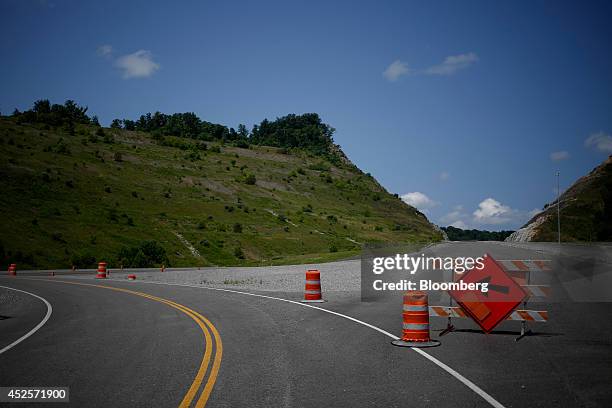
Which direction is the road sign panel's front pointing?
toward the camera

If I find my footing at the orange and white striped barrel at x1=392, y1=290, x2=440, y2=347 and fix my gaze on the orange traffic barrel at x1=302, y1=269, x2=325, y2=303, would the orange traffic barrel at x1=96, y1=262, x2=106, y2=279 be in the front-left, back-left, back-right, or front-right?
front-left

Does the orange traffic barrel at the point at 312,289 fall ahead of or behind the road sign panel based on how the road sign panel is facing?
behind

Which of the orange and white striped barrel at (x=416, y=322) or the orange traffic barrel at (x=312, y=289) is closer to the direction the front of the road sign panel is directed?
the orange and white striped barrel

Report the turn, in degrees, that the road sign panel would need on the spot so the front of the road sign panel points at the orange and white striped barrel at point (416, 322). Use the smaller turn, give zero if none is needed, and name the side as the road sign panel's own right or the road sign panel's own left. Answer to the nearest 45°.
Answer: approximately 45° to the road sign panel's own right

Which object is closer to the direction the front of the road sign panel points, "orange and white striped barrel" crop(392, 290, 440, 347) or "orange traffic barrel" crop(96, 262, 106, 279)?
the orange and white striped barrel

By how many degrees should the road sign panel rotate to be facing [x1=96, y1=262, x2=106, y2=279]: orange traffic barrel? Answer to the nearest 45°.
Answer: approximately 135° to its right
